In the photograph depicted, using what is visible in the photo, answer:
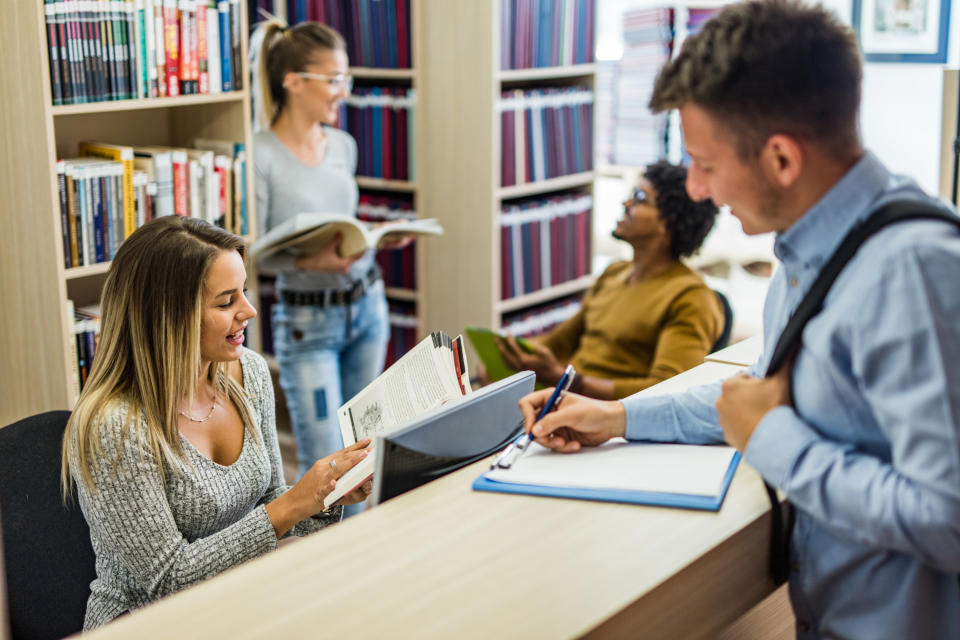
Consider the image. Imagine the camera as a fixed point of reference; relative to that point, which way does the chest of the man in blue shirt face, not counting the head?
to the viewer's left

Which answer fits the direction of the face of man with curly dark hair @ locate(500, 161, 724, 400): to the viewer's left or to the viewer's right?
to the viewer's left

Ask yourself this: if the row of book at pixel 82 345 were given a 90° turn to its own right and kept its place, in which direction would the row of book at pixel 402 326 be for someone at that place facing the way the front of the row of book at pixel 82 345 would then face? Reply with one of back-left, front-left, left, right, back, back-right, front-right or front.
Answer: back

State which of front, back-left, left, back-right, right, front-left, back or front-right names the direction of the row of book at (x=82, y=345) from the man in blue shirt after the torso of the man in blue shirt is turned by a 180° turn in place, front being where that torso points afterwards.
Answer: back-left

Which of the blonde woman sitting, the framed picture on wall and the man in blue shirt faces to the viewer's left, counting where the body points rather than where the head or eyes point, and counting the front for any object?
the man in blue shirt

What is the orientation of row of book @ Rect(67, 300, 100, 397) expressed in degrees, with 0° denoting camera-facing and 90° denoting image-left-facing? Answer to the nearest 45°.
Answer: approximately 315°

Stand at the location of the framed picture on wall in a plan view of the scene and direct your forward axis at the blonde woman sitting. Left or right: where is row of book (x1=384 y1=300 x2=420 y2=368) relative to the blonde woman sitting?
right

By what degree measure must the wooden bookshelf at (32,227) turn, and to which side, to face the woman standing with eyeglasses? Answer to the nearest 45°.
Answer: approximately 90° to its left

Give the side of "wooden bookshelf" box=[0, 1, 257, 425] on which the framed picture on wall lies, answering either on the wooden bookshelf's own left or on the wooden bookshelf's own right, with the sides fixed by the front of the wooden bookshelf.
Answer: on the wooden bookshelf's own left

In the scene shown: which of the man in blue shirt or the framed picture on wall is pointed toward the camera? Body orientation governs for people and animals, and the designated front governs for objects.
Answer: the framed picture on wall

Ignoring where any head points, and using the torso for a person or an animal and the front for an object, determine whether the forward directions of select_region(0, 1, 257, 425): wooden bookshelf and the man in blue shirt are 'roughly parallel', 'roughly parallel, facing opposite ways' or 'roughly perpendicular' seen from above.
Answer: roughly parallel, facing opposite ways

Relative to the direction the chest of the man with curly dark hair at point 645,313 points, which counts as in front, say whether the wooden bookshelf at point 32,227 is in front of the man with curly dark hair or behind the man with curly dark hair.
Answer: in front

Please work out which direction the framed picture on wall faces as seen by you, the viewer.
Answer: facing the viewer

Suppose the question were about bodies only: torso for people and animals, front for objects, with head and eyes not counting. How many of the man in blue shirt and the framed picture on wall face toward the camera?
1

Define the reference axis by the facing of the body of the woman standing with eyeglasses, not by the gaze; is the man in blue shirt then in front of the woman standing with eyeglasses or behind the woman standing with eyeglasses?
in front

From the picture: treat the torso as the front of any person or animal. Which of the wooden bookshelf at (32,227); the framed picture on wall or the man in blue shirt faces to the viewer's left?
the man in blue shirt
